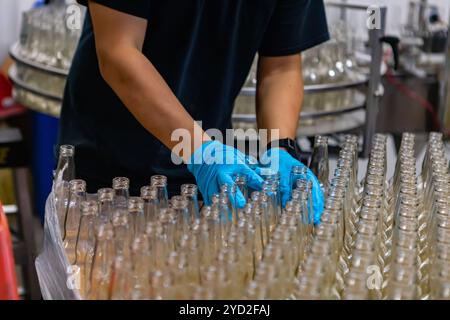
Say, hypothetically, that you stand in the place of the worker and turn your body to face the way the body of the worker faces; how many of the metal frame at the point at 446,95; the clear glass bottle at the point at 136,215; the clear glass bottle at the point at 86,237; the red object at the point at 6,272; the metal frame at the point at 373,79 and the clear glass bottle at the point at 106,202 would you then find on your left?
2

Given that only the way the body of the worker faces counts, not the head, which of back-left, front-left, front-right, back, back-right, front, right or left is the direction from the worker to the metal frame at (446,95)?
left

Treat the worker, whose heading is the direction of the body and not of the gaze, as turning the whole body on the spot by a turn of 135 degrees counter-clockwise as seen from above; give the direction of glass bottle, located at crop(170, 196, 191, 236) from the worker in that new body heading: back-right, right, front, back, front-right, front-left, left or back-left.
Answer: back

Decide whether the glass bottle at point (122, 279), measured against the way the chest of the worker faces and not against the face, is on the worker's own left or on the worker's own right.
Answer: on the worker's own right

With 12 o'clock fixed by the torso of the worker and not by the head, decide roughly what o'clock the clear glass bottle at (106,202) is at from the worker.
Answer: The clear glass bottle is roughly at 2 o'clock from the worker.

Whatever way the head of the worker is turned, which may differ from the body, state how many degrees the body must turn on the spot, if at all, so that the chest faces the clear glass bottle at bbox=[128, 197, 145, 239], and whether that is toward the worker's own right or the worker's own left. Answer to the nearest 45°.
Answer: approximately 45° to the worker's own right

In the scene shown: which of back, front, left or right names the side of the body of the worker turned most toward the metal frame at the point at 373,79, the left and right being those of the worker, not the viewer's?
left

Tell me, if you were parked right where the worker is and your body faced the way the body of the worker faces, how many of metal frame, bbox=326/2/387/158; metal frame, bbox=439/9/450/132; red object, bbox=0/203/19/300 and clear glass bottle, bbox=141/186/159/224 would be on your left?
2

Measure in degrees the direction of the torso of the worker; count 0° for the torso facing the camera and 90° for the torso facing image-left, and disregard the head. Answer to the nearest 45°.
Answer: approximately 315°

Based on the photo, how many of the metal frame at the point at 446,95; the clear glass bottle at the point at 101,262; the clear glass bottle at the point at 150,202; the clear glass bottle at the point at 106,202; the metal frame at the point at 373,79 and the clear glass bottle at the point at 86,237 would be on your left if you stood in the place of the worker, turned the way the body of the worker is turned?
2

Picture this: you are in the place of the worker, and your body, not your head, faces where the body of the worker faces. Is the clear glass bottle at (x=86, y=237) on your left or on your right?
on your right
